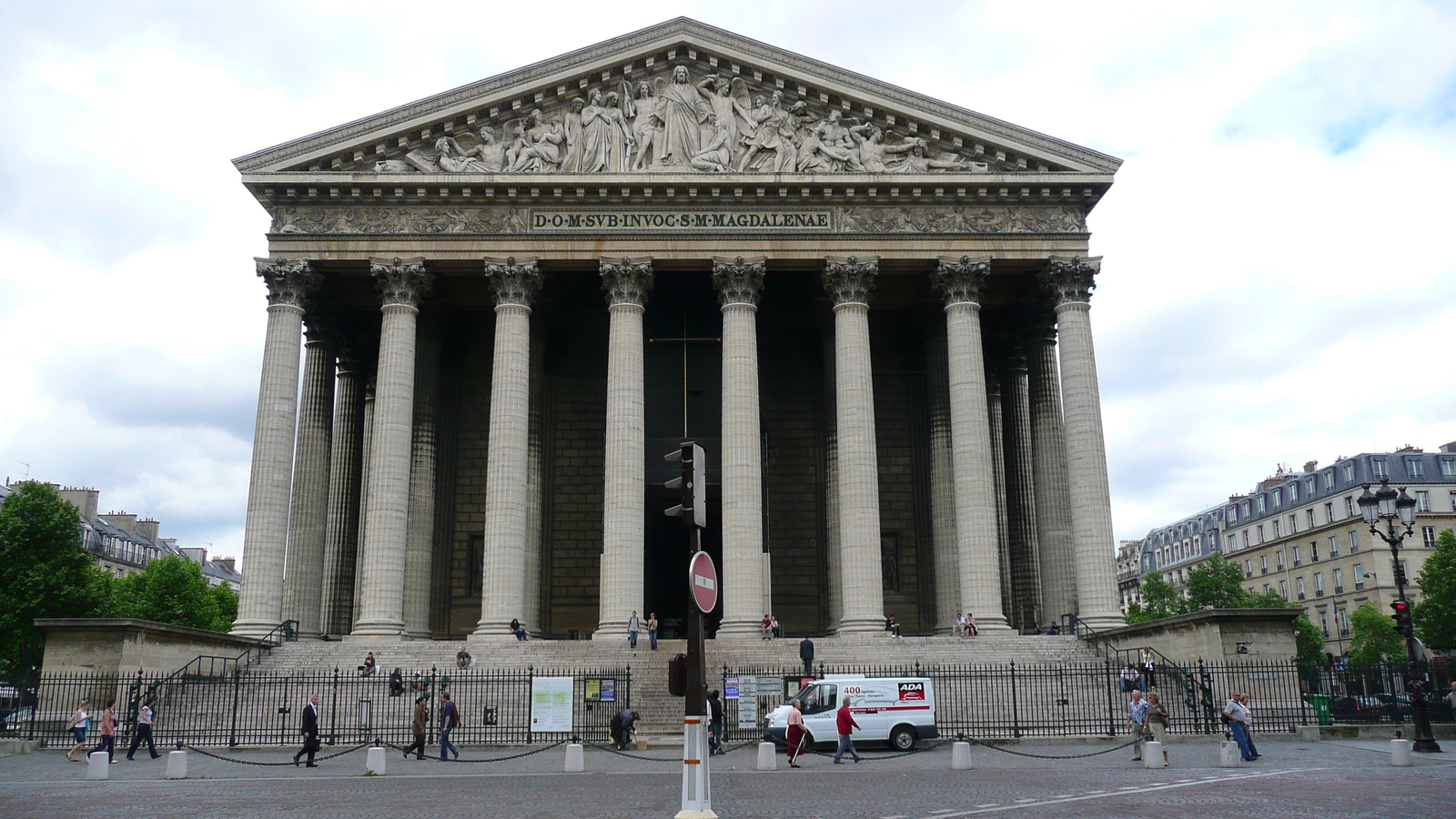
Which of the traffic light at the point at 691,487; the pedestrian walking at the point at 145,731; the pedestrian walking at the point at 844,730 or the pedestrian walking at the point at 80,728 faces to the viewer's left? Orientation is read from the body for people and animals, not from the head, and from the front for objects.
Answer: the traffic light

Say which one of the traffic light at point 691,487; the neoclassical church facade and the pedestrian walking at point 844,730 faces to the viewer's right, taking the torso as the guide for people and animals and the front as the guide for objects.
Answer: the pedestrian walking

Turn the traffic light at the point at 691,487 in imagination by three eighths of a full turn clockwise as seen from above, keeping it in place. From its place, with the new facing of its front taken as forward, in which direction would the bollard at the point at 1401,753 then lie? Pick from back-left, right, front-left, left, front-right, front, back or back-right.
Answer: front

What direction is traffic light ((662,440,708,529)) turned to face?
to the viewer's left

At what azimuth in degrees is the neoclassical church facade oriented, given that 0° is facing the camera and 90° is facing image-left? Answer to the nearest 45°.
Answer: approximately 0°

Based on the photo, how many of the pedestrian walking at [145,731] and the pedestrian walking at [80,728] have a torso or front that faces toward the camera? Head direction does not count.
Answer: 0

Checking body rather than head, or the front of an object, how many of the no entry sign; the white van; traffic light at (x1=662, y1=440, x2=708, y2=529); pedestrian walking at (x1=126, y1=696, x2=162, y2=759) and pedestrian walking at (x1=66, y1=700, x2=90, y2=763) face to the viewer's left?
2

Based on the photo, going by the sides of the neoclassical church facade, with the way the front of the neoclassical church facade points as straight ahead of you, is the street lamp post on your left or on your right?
on your left

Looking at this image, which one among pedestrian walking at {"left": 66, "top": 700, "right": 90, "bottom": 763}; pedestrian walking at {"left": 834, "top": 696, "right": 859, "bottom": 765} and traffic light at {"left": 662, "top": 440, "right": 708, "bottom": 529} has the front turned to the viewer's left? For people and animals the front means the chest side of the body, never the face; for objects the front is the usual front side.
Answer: the traffic light

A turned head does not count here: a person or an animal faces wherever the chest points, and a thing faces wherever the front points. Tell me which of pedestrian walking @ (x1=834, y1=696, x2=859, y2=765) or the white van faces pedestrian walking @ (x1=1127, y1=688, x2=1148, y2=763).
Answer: pedestrian walking @ (x1=834, y1=696, x2=859, y2=765)

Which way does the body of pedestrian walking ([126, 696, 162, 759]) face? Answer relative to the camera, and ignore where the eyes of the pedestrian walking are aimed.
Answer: to the viewer's right

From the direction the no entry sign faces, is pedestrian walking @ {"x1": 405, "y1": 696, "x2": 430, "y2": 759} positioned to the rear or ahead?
to the rear

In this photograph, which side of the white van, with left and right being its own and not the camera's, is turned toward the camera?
left

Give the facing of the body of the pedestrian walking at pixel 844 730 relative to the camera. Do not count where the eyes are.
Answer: to the viewer's right

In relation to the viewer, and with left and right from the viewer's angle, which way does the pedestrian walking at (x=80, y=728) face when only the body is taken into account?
facing to the right of the viewer

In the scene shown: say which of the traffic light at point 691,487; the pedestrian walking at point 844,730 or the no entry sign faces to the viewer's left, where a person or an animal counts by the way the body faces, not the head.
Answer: the traffic light

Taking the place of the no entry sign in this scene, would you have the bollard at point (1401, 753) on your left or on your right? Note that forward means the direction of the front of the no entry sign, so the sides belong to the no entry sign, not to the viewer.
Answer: on your left
